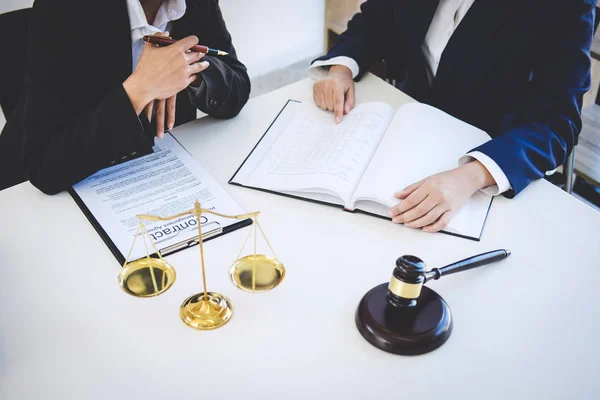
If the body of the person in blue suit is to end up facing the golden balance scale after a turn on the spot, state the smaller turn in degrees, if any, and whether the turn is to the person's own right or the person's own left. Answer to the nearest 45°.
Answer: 0° — they already face it

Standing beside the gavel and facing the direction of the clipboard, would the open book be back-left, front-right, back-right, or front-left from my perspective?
front-right

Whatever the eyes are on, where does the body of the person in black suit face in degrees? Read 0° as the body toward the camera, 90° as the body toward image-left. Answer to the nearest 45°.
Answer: approximately 315°

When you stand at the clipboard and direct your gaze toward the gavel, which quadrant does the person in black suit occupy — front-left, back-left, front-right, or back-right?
back-left

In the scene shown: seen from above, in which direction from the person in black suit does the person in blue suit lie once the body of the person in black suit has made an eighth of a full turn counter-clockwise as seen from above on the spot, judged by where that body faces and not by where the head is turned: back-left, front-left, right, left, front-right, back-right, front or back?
front

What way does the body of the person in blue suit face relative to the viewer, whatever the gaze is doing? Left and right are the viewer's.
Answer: facing the viewer and to the left of the viewer

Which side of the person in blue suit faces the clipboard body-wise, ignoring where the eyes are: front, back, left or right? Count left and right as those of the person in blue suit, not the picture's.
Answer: front

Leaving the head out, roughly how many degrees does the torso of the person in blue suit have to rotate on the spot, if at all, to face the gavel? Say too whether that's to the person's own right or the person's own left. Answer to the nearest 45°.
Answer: approximately 45° to the person's own left
